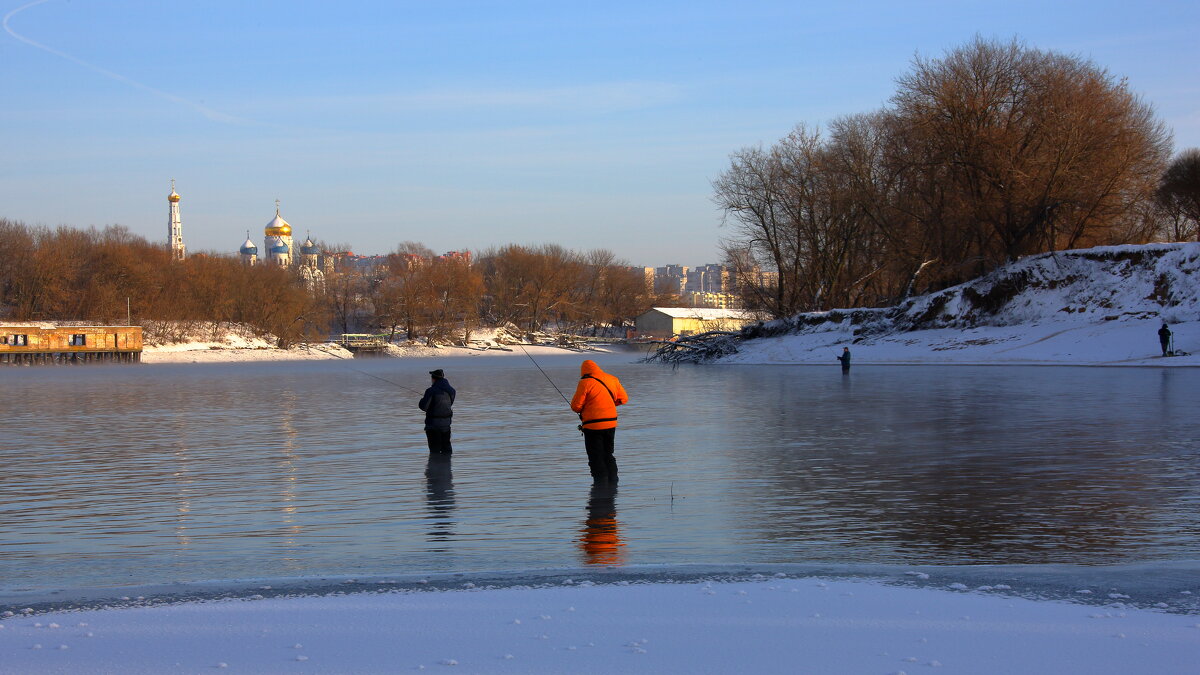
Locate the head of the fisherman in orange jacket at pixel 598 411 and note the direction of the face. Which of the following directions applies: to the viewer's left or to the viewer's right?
to the viewer's left

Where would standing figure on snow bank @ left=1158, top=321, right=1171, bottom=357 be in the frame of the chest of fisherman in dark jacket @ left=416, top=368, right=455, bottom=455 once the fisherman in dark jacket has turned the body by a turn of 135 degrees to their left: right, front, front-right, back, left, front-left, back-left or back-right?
back-left

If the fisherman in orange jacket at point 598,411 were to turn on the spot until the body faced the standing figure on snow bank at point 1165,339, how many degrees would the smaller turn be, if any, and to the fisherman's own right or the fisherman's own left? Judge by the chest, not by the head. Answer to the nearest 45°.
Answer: approximately 90° to the fisherman's own right

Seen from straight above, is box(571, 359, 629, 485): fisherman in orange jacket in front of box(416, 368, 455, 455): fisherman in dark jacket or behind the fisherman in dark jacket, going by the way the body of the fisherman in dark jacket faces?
behind

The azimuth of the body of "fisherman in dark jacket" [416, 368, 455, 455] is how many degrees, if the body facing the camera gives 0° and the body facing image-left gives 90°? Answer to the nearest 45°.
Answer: approximately 135°

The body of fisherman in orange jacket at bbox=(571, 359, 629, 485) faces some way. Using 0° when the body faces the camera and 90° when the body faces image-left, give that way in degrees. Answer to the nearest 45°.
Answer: approximately 135°

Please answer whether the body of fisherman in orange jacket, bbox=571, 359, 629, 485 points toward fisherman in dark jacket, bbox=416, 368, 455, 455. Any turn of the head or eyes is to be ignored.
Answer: yes
